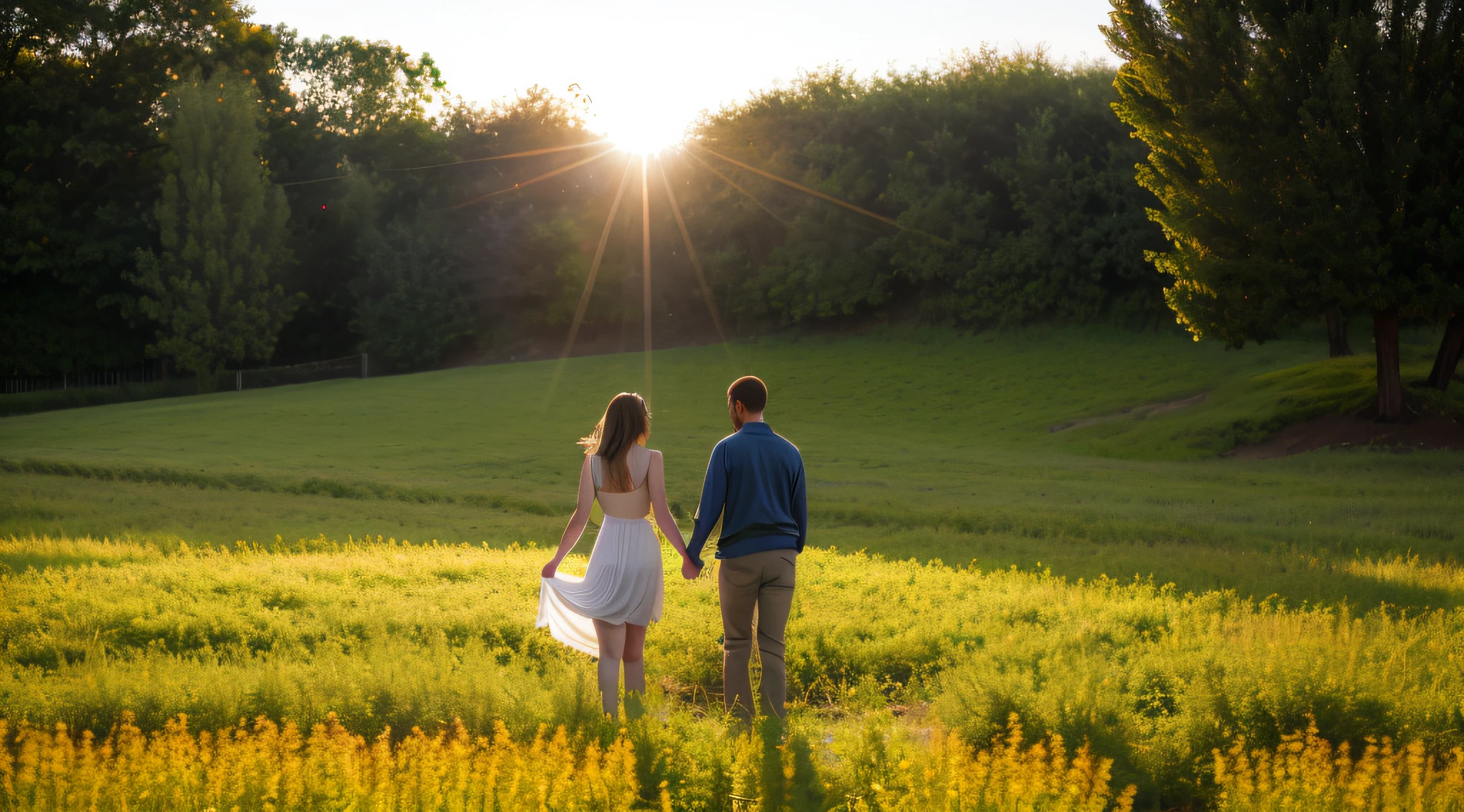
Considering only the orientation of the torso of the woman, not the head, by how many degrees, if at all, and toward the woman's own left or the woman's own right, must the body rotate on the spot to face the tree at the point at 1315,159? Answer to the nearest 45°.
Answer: approximately 45° to the woman's own right

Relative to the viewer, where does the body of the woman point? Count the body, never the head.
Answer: away from the camera
